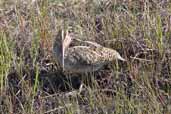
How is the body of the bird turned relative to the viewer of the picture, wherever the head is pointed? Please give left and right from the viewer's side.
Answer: facing to the left of the viewer
